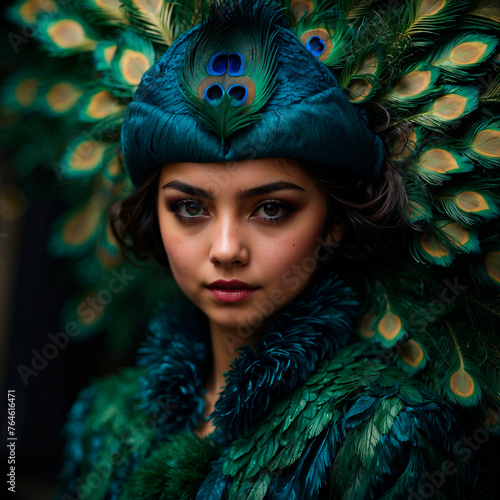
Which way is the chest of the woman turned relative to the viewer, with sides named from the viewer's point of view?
facing the viewer and to the left of the viewer
